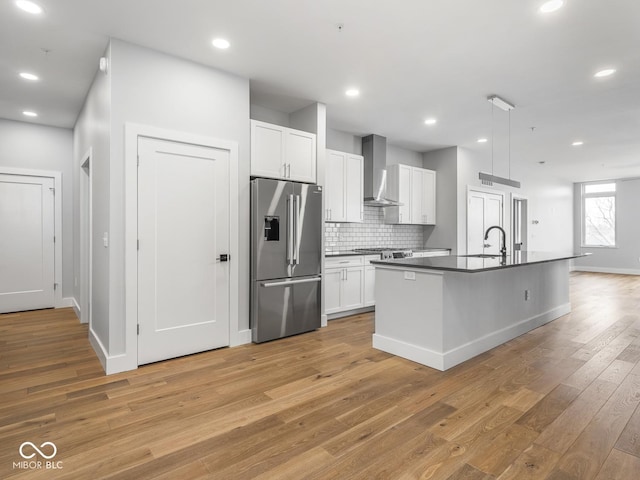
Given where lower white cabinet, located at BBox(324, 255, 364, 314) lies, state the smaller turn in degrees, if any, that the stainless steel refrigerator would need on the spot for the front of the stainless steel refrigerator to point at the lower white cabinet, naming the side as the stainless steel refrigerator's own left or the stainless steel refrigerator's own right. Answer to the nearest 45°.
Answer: approximately 90° to the stainless steel refrigerator's own left

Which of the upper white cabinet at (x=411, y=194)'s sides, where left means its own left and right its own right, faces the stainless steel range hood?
right

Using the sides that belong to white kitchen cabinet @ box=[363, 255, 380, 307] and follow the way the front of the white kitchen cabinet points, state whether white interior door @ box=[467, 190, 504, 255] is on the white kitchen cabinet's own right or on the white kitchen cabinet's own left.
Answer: on the white kitchen cabinet's own left

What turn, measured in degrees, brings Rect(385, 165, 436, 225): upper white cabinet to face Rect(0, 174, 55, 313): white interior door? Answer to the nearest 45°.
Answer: approximately 90° to its right

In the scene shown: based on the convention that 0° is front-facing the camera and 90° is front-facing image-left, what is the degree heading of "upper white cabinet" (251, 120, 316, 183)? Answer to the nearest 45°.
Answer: approximately 315°

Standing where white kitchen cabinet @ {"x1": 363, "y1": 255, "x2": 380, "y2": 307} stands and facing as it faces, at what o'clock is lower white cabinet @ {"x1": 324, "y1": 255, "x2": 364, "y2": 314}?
The lower white cabinet is roughly at 3 o'clock from the white kitchen cabinet.

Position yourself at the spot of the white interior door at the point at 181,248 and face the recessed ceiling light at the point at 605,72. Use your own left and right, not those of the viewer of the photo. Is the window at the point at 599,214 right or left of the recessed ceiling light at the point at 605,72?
left
